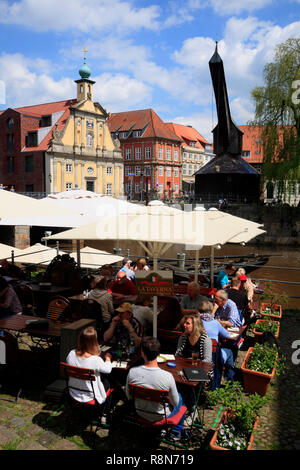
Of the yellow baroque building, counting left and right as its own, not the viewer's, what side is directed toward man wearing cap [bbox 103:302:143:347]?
front

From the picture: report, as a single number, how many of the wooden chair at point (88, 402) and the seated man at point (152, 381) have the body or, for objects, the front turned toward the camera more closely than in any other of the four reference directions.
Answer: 0

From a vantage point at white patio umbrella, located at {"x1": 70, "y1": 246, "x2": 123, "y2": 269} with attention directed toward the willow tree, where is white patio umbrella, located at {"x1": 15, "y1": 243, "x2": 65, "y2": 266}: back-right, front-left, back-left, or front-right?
back-left

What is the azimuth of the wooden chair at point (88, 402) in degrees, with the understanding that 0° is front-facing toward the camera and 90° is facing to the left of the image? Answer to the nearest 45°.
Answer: approximately 225°

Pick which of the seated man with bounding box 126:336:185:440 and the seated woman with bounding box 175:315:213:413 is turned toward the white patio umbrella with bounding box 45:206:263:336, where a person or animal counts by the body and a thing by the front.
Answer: the seated man

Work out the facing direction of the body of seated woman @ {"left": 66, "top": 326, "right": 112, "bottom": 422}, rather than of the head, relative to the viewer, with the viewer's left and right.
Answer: facing away from the viewer and to the right of the viewer

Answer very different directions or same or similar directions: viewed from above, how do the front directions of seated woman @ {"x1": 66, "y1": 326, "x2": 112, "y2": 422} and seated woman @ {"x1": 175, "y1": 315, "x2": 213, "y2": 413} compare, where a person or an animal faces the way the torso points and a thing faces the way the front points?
very different directions

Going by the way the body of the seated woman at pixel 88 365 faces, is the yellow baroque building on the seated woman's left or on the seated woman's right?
on the seated woman's left

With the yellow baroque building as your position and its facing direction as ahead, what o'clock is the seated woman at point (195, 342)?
The seated woman is roughly at 12 o'clock from the yellow baroque building.

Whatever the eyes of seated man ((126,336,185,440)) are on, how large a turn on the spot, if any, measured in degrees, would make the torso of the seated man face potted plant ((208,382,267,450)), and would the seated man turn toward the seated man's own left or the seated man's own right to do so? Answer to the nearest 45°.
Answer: approximately 90° to the seated man's own right

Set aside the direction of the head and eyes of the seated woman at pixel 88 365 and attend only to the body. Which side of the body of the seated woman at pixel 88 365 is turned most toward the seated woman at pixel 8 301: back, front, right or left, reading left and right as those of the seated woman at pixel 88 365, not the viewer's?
left

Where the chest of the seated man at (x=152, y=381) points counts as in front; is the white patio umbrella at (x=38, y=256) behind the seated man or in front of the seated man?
in front

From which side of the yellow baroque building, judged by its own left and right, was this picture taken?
front

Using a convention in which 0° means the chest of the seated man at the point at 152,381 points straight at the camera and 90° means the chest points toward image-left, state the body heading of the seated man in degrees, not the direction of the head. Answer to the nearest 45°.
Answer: approximately 180°
